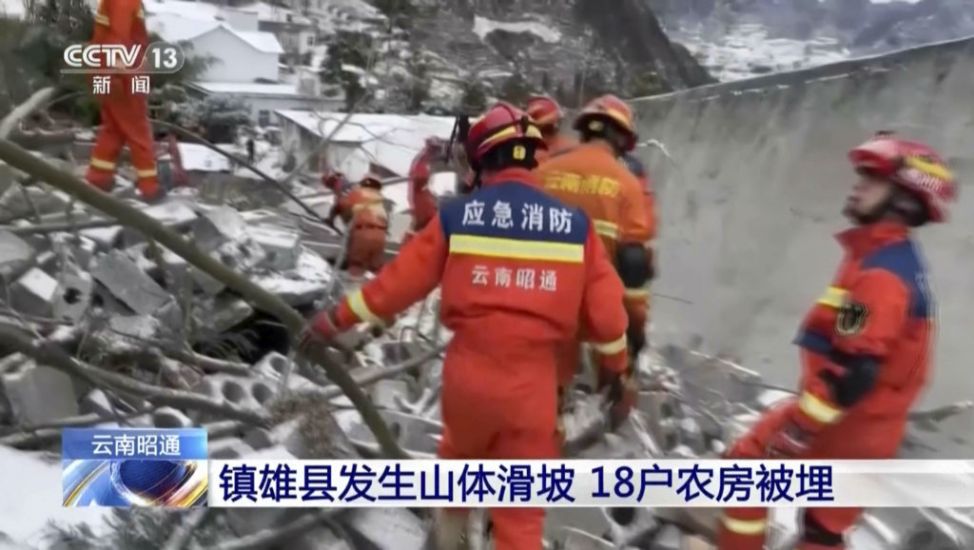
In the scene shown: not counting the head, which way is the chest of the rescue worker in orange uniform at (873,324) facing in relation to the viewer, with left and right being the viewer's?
facing to the left of the viewer

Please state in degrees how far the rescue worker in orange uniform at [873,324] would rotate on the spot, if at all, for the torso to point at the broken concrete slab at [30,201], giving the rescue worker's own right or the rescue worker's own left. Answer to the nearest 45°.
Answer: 0° — they already face it

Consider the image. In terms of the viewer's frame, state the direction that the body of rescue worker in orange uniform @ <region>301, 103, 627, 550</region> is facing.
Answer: away from the camera

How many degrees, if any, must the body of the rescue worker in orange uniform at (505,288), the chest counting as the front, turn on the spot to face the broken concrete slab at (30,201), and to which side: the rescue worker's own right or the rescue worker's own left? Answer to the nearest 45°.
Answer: approximately 90° to the rescue worker's own left

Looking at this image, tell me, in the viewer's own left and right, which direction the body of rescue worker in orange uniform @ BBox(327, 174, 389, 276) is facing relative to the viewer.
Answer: facing away from the viewer and to the left of the viewer

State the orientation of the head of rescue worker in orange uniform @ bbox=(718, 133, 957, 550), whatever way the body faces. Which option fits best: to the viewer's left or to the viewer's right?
to the viewer's left

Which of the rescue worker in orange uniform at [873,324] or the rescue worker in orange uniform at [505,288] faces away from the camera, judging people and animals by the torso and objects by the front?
the rescue worker in orange uniform at [505,288]
